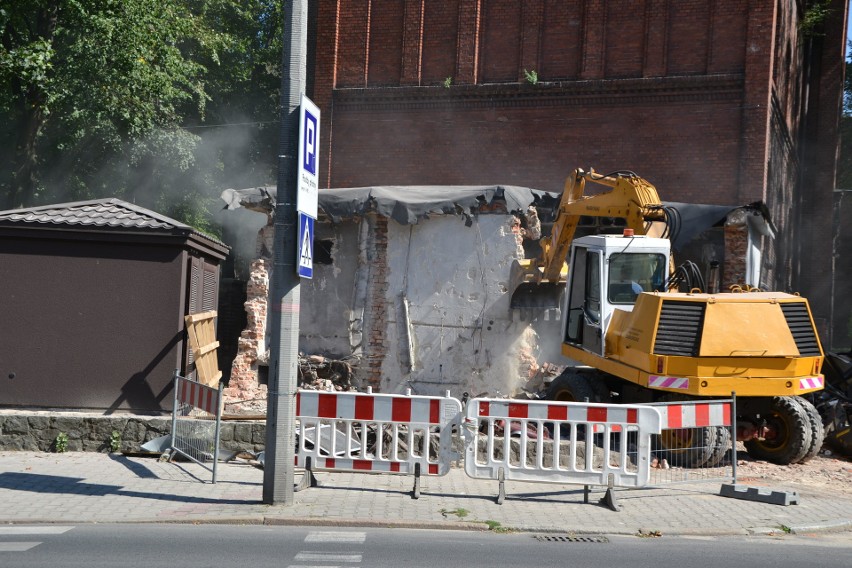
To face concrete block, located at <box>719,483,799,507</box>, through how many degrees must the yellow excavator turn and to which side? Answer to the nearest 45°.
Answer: approximately 135° to its left

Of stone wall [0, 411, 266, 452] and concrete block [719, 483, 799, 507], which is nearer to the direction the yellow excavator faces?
the stone wall

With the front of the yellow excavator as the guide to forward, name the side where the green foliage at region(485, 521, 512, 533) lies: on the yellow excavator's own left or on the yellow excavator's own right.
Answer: on the yellow excavator's own left

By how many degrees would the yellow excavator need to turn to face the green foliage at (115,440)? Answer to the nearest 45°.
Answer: approximately 45° to its left

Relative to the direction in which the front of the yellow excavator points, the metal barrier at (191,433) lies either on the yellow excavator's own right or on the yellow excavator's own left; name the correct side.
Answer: on the yellow excavator's own left

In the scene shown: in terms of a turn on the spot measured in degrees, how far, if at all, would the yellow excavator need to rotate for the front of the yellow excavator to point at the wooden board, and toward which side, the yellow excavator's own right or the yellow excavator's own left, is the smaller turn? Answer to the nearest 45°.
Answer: approximately 45° to the yellow excavator's own left

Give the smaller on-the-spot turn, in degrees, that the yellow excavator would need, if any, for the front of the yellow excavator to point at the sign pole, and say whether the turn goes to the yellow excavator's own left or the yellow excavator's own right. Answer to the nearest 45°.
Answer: approximately 90° to the yellow excavator's own left

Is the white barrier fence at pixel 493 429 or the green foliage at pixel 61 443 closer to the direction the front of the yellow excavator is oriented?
the green foliage

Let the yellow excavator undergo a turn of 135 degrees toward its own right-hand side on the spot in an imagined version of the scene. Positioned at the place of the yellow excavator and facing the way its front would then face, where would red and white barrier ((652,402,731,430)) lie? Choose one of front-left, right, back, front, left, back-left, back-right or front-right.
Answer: right

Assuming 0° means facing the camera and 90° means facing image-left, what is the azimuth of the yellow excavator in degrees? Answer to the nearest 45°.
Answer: approximately 135°

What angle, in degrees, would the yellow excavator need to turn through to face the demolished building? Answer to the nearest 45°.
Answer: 0° — it already faces it

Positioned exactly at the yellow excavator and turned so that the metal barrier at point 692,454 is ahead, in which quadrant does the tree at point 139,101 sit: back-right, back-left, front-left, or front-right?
back-right
